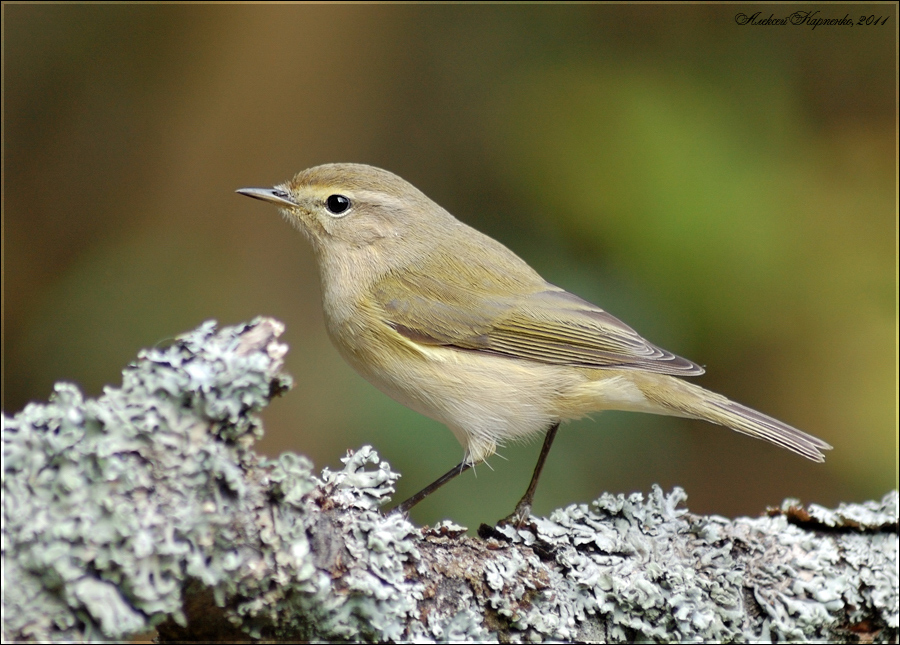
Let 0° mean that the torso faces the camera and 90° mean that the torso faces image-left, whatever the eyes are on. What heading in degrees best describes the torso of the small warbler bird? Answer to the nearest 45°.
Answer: approximately 90°
